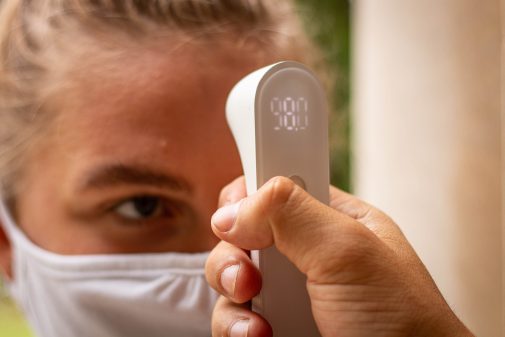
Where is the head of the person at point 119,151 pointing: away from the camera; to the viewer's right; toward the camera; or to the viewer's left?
toward the camera
